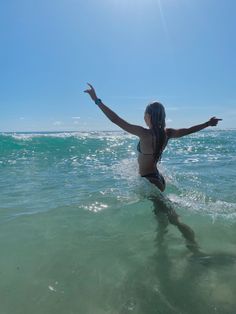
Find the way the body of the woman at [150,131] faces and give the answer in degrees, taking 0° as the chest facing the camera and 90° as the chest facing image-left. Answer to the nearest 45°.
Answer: approximately 135°

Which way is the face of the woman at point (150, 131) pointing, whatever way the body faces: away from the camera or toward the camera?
away from the camera
